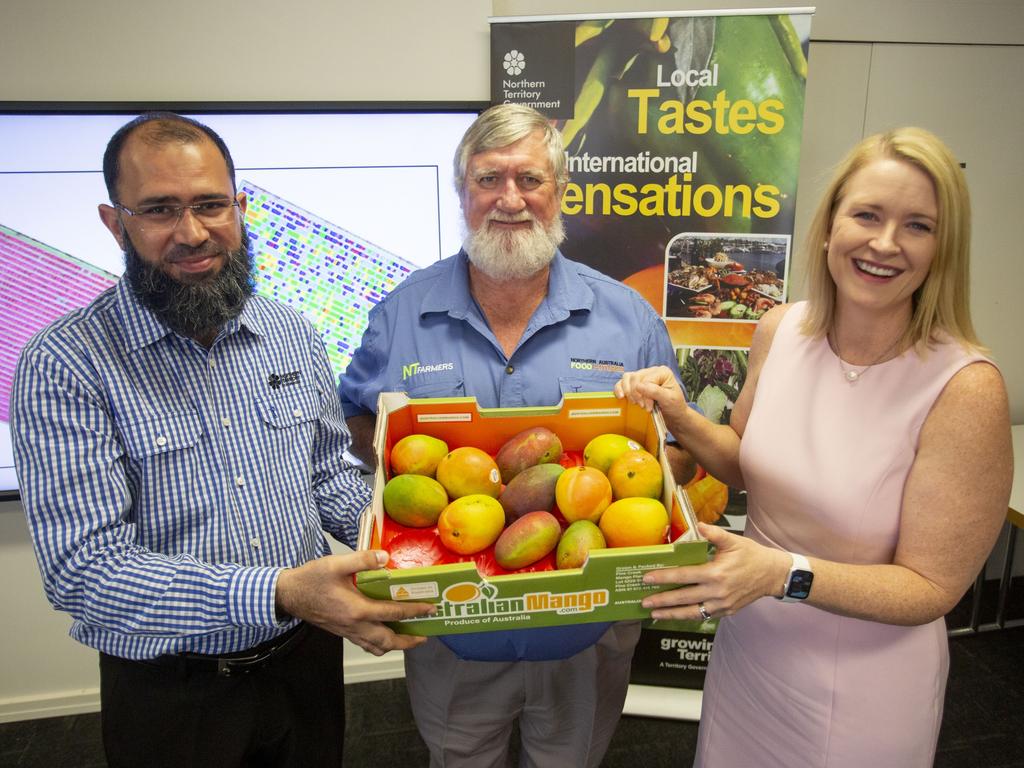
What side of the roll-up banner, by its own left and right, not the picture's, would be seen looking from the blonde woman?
front

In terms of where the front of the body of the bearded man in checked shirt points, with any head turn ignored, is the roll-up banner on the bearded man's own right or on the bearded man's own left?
on the bearded man's own left

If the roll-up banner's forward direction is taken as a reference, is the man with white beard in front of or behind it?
in front

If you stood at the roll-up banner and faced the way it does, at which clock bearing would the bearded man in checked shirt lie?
The bearded man in checked shirt is roughly at 1 o'clock from the roll-up banner.

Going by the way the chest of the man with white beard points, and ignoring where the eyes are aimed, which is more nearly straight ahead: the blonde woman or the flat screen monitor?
the blonde woman

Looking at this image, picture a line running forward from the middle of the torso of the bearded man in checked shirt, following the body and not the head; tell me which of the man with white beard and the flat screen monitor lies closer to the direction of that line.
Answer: the man with white beard

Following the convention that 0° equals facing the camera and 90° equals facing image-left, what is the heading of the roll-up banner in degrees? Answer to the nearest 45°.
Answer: approximately 0°

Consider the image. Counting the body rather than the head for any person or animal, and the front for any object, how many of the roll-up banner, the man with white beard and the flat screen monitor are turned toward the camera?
3
